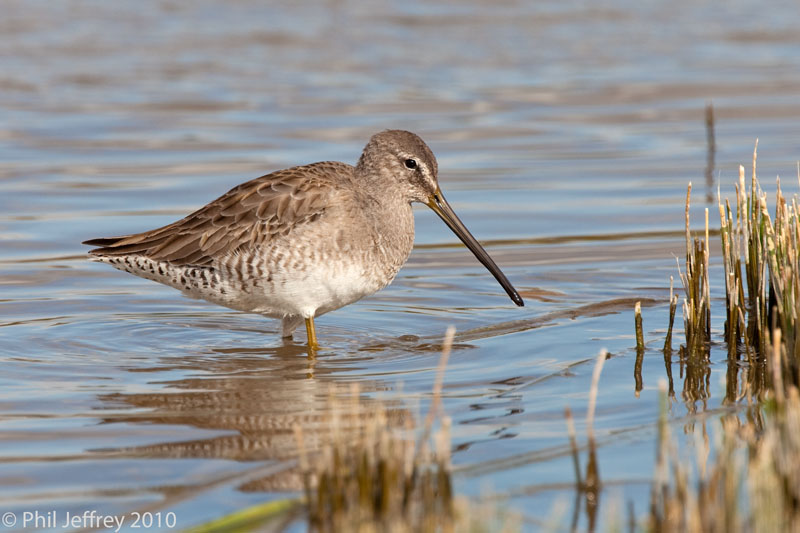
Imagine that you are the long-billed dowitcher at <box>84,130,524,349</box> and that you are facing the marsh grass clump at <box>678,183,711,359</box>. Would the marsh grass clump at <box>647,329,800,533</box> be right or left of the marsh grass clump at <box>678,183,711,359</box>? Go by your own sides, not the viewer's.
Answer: right

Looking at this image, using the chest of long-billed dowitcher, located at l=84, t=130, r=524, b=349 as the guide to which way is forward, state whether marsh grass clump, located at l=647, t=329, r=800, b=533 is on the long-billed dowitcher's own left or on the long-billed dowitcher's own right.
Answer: on the long-billed dowitcher's own right

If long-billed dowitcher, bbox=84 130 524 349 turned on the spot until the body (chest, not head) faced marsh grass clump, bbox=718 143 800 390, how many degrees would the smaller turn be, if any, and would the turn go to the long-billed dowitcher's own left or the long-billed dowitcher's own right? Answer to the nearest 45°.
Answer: approximately 45° to the long-billed dowitcher's own right

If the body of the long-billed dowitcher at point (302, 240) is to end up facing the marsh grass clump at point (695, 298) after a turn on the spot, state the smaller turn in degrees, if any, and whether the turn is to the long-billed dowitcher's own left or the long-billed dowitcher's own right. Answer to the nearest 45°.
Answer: approximately 45° to the long-billed dowitcher's own right

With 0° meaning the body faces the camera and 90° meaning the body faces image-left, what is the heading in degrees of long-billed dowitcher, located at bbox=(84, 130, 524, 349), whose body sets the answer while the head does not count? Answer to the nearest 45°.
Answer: approximately 270°

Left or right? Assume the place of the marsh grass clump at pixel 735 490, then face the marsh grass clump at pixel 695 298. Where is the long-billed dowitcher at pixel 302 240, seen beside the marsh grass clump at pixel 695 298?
left

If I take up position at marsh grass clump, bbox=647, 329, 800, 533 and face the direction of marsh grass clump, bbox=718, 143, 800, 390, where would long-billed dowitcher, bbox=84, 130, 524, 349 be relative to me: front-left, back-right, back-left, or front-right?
front-left
